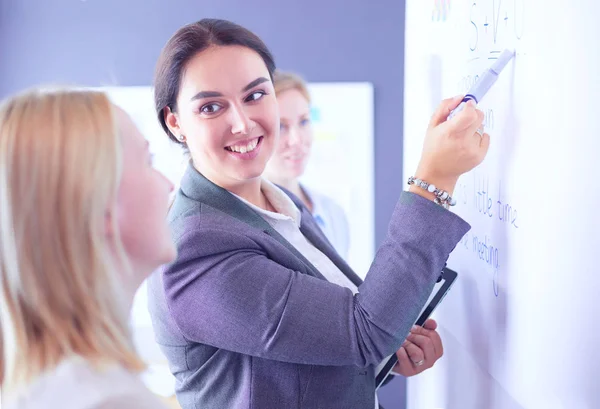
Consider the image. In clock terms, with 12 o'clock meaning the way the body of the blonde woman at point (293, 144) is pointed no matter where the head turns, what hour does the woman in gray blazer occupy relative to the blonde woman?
The woman in gray blazer is roughly at 12 o'clock from the blonde woman.

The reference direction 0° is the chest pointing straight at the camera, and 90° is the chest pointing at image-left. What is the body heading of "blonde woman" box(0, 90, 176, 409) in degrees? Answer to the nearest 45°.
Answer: approximately 225°

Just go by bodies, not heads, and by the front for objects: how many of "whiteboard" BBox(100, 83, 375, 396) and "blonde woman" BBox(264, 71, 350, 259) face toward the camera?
2

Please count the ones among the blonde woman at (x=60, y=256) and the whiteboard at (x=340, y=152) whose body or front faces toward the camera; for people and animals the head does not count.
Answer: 1

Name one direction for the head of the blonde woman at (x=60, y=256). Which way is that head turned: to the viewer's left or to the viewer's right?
to the viewer's right
